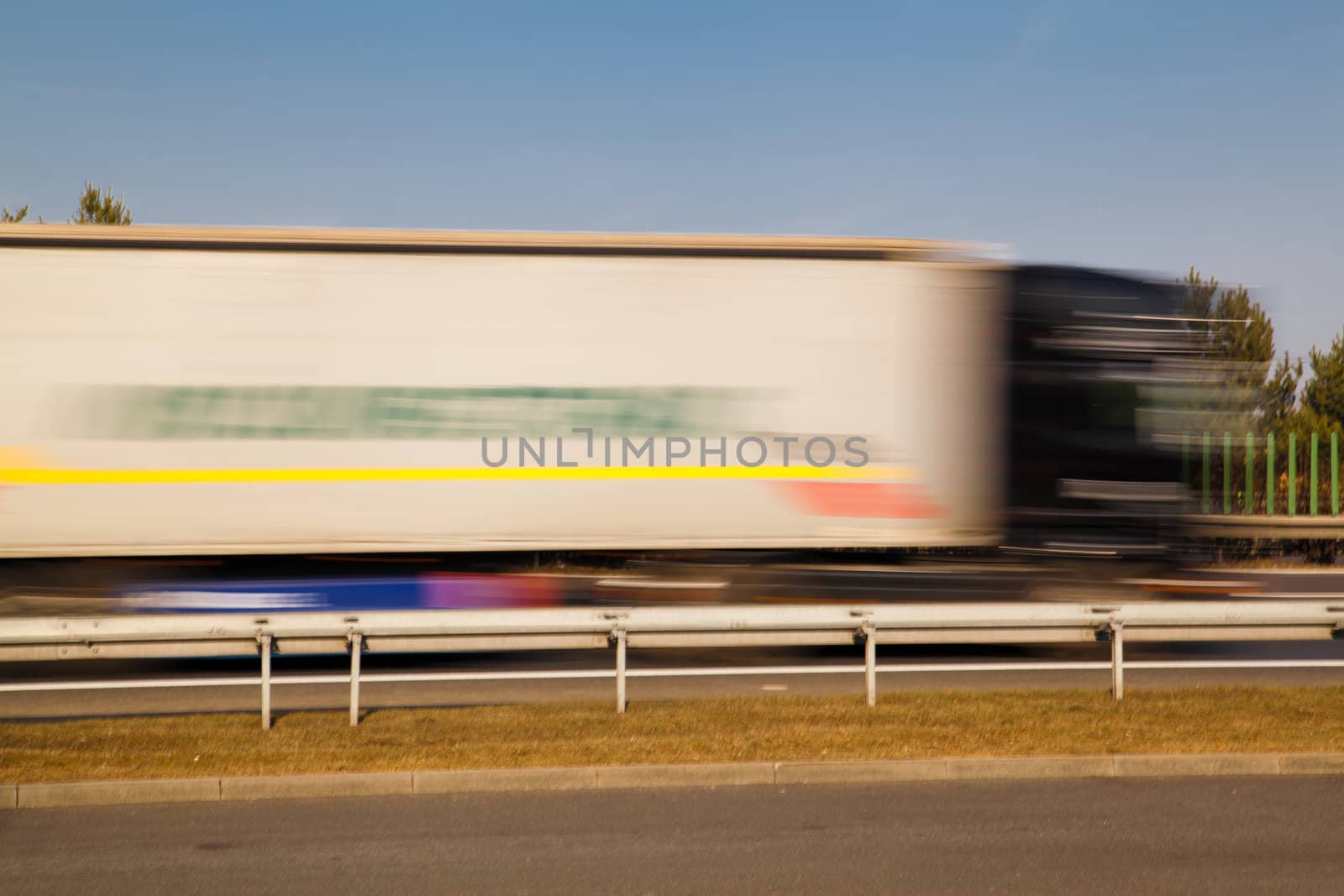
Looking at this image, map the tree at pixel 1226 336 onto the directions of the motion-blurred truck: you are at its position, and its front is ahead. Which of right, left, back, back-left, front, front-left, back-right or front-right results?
front

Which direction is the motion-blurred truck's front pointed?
to the viewer's right

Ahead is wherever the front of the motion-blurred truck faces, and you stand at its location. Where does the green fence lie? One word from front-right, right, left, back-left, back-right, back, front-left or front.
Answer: front-left

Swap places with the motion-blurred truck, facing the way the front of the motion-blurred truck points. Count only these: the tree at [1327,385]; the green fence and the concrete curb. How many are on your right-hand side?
1

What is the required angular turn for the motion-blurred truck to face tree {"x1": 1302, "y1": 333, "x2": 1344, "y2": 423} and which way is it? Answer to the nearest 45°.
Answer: approximately 45° to its left
